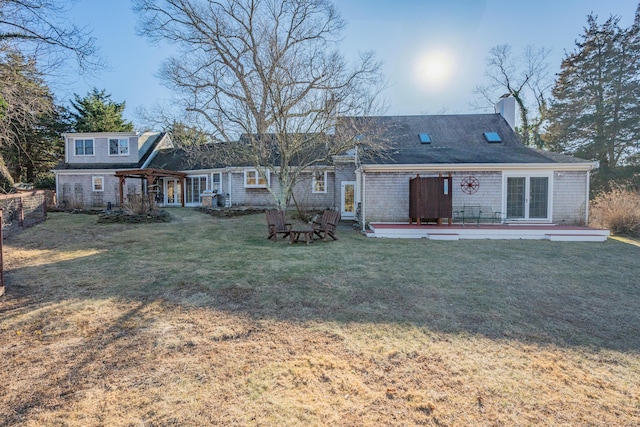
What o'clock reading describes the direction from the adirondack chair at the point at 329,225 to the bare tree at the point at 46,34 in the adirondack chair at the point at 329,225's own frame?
The bare tree is roughly at 1 o'clock from the adirondack chair.

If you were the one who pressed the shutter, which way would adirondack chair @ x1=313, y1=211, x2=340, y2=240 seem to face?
facing the viewer and to the left of the viewer

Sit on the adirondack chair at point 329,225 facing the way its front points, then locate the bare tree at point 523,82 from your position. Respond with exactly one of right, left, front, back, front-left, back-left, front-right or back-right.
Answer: back

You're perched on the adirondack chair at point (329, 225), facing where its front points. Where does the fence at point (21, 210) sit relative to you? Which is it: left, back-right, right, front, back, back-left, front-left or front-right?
front-right

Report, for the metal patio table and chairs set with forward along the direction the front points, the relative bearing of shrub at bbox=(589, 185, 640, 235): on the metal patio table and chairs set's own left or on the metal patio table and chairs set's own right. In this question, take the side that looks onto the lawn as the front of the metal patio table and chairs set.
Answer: on the metal patio table and chairs set's own left

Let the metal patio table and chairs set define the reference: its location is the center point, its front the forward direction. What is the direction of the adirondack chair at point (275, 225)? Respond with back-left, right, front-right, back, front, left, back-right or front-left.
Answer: front-right

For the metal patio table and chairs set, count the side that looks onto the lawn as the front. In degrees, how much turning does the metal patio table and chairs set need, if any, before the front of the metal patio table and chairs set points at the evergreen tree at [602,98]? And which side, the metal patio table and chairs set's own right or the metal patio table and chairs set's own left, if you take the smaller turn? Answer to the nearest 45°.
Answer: approximately 135° to the metal patio table and chairs set's own left

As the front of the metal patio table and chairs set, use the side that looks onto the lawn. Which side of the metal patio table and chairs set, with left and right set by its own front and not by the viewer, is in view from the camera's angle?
front

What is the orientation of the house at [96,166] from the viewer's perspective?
toward the camera
